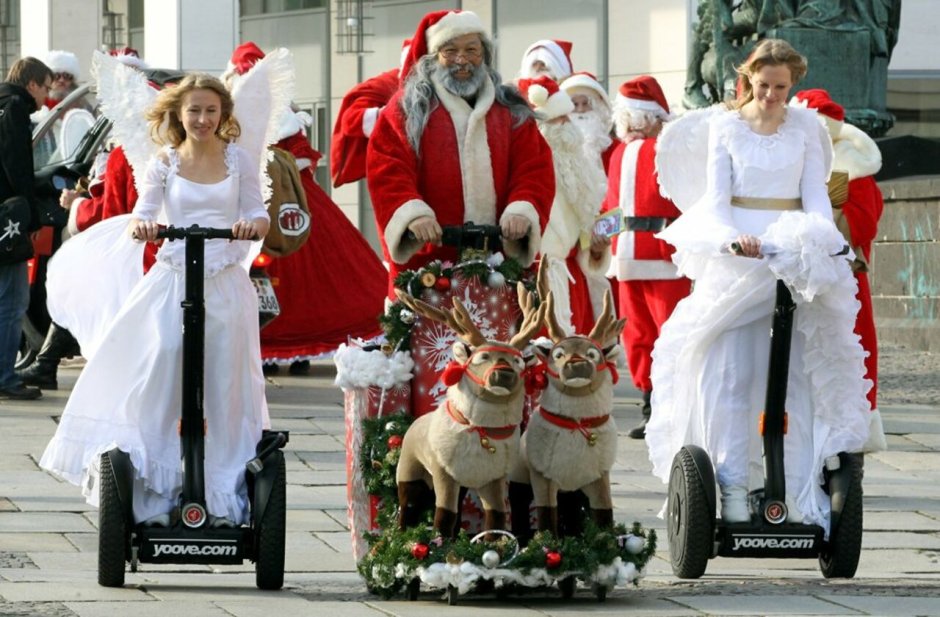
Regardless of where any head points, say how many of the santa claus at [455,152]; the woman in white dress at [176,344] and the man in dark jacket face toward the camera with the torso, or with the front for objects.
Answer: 2

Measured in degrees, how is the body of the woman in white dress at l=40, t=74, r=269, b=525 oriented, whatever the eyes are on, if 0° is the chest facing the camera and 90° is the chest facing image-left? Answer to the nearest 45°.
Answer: approximately 0°

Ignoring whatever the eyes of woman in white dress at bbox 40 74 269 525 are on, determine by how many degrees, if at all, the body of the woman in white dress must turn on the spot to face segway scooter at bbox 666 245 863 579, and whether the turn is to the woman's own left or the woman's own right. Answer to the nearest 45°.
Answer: approximately 90° to the woman's own left

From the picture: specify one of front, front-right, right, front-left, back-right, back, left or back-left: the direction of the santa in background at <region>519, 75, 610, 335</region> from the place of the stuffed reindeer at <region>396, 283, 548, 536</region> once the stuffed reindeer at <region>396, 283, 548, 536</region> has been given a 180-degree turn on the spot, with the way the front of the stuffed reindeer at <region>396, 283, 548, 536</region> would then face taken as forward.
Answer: front-right

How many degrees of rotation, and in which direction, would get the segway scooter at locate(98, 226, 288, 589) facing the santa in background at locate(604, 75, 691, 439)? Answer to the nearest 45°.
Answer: approximately 135° to its left

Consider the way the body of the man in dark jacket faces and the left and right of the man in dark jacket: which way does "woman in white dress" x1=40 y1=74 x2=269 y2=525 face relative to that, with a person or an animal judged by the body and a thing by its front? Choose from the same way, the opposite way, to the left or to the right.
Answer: to the right

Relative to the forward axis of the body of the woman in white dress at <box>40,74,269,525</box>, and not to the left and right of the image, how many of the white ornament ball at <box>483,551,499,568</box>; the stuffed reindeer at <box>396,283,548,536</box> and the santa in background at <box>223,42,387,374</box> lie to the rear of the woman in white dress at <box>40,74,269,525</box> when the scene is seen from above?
1

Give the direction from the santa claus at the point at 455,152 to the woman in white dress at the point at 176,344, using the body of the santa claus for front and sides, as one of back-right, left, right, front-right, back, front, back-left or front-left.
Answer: right
